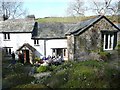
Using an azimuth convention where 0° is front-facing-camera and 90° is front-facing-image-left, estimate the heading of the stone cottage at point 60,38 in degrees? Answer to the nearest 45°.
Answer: approximately 0°
